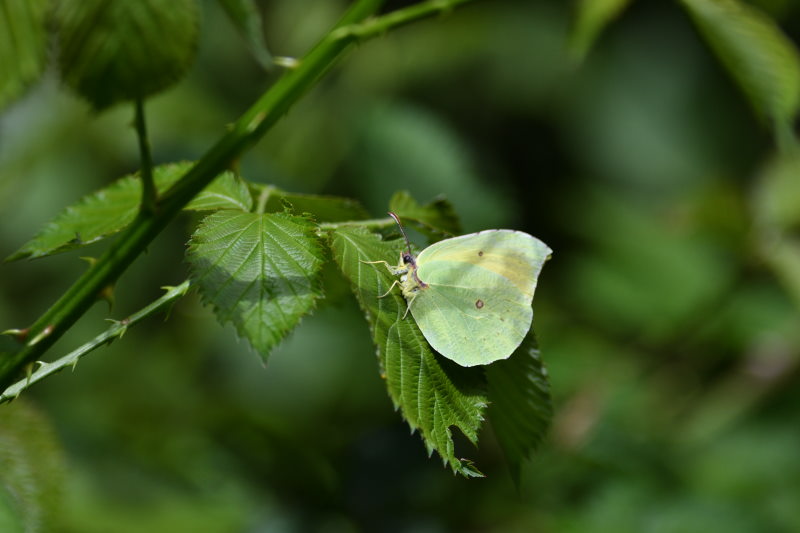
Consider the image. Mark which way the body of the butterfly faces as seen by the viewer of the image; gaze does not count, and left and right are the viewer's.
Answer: facing to the left of the viewer

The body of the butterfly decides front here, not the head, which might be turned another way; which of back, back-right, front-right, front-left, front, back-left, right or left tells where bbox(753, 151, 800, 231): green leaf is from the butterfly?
back-right

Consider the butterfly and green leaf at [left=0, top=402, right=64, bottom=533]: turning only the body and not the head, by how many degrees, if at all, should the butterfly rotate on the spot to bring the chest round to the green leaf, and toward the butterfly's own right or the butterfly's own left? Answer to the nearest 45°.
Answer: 0° — it already faces it

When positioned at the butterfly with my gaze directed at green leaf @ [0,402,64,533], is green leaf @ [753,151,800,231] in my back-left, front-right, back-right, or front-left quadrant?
back-right
